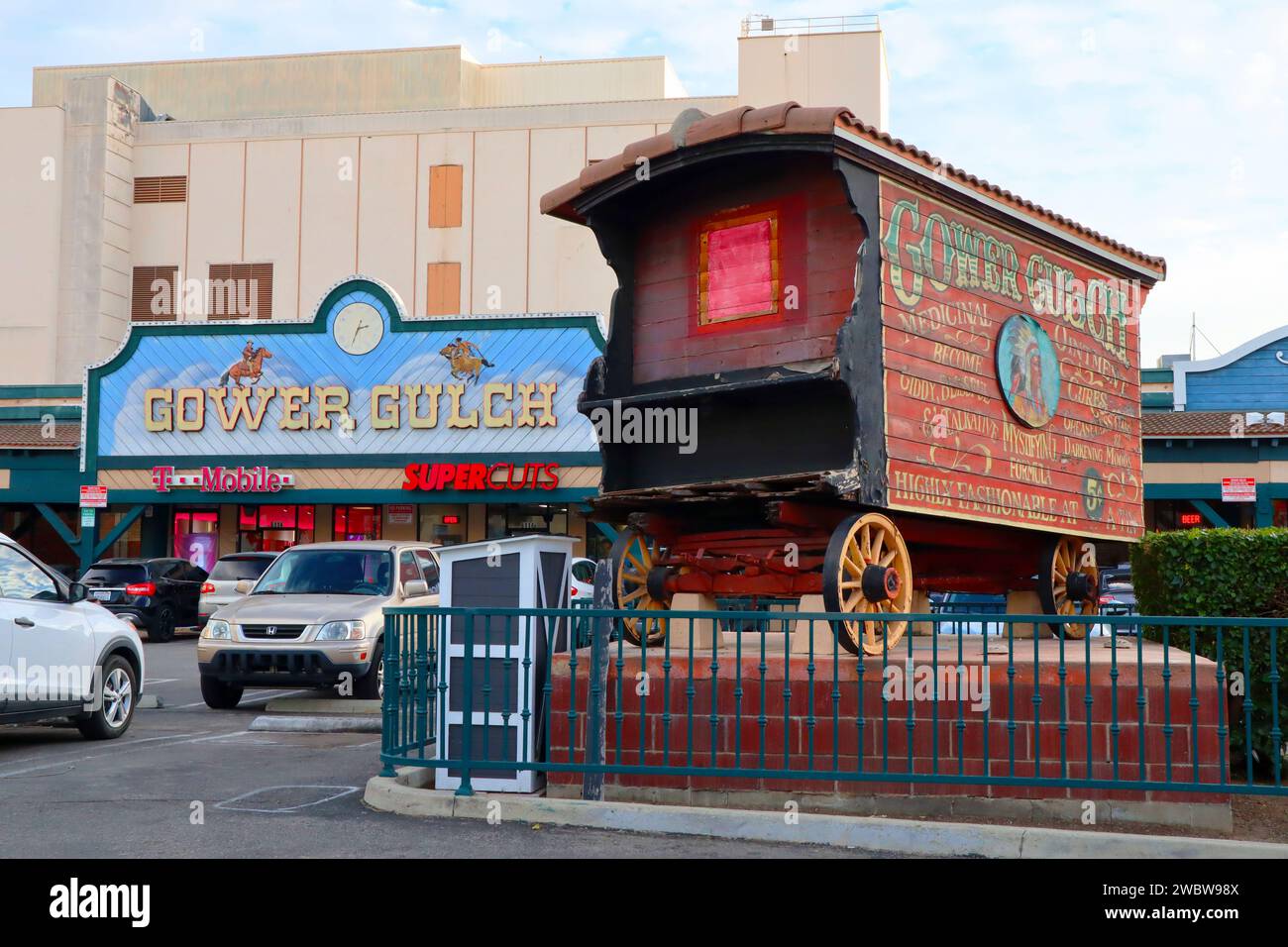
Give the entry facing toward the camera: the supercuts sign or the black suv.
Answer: the supercuts sign

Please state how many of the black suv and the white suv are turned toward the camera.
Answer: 0

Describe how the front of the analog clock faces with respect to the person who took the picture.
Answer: facing the viewer

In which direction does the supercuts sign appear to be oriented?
toward the camera

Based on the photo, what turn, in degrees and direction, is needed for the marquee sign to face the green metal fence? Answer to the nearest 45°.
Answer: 0° — it already faces it

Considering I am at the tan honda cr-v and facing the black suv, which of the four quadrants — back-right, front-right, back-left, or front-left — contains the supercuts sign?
front-right

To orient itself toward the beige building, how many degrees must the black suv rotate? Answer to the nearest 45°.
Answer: approximately 45° to its left

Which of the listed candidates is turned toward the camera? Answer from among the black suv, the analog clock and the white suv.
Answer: the analog clock

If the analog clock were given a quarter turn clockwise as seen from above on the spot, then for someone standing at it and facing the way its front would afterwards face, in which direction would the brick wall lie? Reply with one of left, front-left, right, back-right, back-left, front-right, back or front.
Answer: left

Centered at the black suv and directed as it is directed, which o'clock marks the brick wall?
The brick wall is roughly at 4 o'clock from the black suv.

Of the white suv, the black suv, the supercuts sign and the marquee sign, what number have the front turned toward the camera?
2

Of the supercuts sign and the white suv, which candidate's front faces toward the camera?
the supercuts sign

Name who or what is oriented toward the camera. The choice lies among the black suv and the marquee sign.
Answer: the marquee sign

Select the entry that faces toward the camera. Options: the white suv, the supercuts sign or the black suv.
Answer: the supercuts sign
